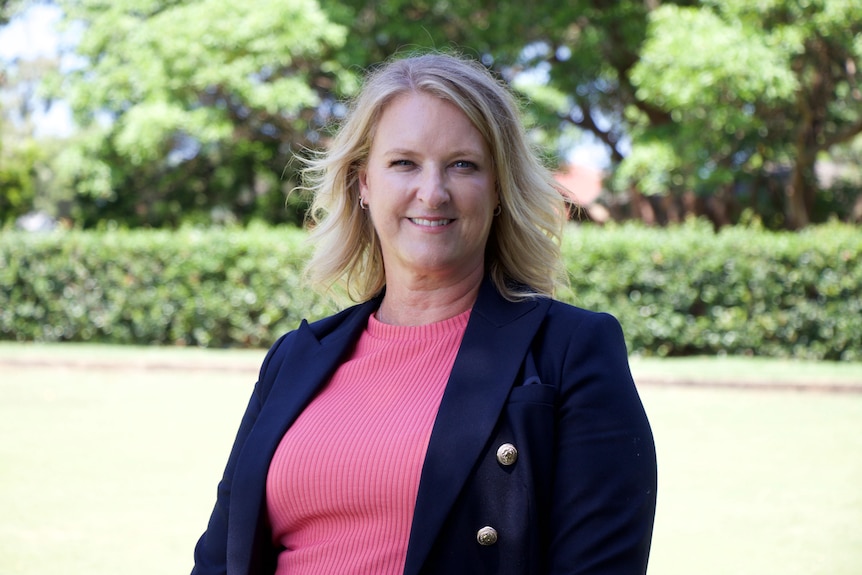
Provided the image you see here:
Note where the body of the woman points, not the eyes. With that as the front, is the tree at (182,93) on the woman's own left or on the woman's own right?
on the woman's own right

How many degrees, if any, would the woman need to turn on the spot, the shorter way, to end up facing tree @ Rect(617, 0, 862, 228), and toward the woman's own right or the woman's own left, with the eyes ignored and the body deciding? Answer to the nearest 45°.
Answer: approximately 135° to the woman's own right

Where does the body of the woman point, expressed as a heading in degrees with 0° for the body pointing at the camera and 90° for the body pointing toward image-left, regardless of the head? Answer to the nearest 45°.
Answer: approximately 45°

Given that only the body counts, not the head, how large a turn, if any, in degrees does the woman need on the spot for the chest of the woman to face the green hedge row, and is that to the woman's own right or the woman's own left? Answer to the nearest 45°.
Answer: approximately 135° to the woman's own right

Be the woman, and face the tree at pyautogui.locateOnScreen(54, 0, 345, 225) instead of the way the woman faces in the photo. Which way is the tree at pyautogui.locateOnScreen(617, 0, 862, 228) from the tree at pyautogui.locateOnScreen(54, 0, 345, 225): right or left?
right
